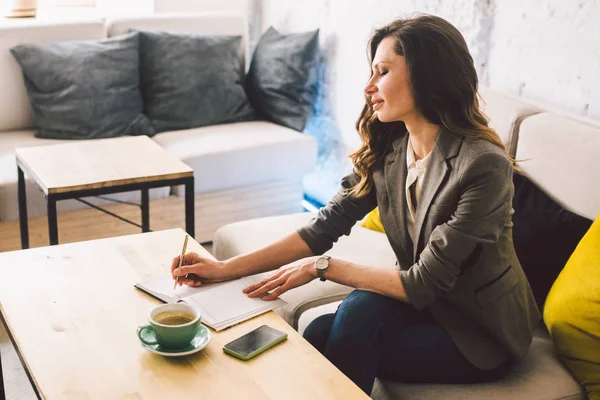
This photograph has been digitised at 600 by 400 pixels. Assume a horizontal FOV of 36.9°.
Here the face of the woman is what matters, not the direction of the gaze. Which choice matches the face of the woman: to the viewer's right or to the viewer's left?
to the viewer's left

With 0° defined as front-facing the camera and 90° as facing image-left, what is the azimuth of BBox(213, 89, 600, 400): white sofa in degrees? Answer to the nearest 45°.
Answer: approximately 45°

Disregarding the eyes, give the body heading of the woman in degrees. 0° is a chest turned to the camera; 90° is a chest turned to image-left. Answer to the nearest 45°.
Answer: approximately 45°

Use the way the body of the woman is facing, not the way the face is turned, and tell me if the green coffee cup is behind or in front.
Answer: in front

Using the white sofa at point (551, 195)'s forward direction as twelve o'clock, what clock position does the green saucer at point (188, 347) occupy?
The green saucer is roughly at 12 o'clock from the white sofa.

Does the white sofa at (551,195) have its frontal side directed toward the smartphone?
yes
